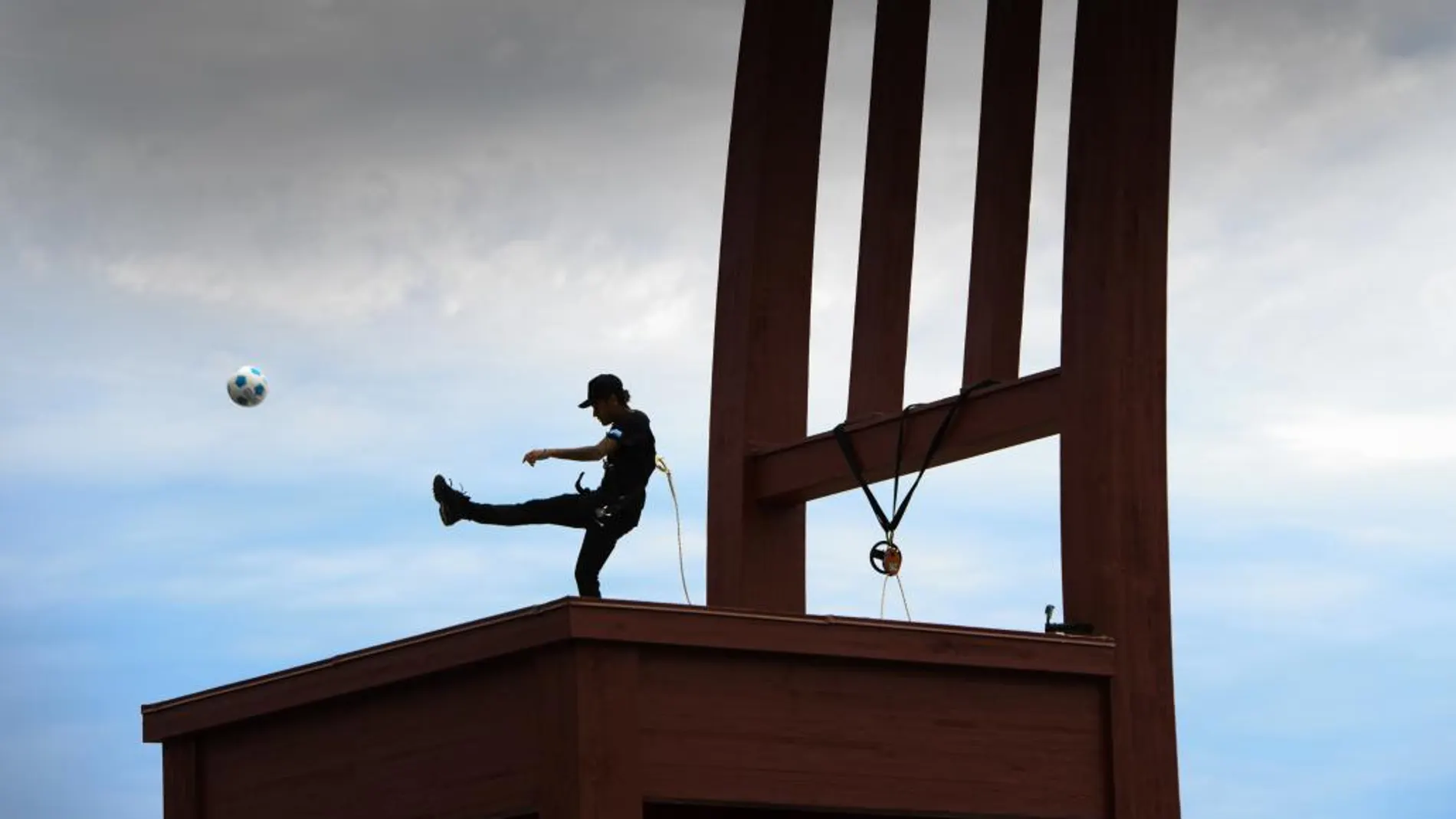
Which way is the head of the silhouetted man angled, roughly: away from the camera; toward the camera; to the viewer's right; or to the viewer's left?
to the viewer's left

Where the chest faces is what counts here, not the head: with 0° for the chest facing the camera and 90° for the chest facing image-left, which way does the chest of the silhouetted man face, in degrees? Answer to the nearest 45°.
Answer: approximately 90°
